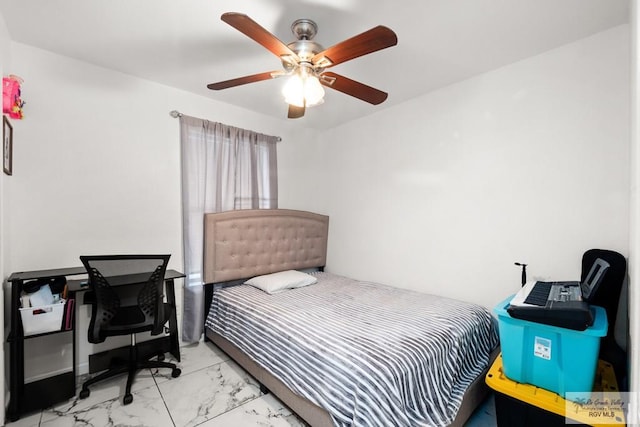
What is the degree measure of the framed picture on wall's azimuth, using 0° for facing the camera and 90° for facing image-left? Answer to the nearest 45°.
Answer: approximately 270°

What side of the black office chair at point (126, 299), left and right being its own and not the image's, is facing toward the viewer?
back

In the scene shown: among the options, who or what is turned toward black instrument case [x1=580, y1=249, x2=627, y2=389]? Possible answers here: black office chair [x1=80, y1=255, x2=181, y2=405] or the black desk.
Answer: the black desk

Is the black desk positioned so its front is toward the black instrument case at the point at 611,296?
yes

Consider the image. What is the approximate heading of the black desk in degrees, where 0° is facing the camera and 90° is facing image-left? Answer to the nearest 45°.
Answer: approximately 315°

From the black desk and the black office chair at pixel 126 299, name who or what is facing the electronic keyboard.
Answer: the black desk

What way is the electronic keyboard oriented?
to the viewer's left
